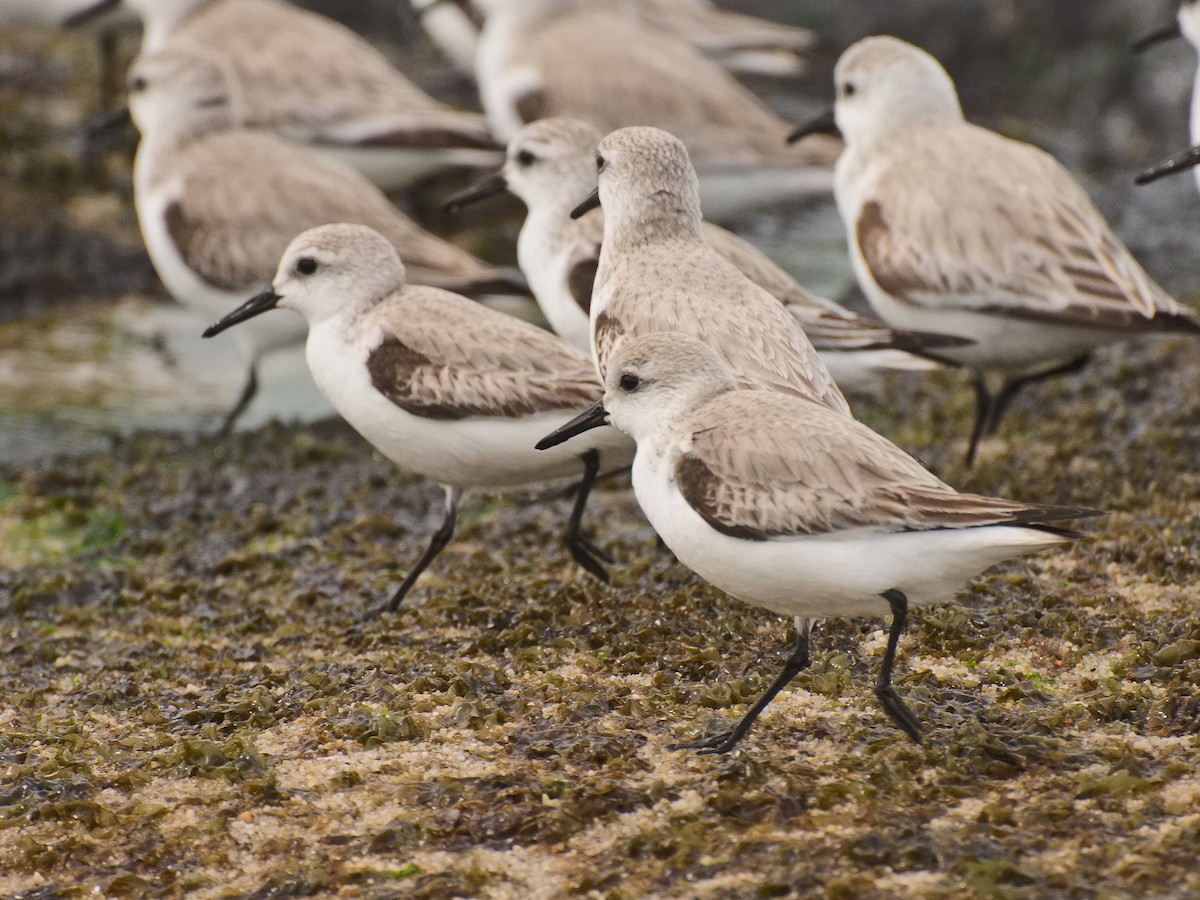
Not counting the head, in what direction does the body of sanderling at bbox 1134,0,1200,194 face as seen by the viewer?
to the viewer's left

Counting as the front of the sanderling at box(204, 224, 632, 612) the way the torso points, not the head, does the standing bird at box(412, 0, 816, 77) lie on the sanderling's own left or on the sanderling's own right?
on the sanderling's own right

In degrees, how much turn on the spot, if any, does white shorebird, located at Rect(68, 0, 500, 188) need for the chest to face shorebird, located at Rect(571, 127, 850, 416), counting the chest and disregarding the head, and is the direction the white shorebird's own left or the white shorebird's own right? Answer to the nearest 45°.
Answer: approximately 90° to the white shorebird's own left

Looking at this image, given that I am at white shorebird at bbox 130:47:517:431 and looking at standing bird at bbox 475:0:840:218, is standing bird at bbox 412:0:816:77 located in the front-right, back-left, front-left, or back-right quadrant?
front-left

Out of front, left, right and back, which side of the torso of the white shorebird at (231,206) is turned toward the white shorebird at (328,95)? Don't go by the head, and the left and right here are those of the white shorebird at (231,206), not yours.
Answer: right

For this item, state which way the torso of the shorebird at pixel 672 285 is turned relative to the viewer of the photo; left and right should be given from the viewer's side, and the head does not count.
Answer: facing away from the viewer and to the left of the viewer

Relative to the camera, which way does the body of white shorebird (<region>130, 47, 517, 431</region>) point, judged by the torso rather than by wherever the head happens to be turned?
to the viewer's left

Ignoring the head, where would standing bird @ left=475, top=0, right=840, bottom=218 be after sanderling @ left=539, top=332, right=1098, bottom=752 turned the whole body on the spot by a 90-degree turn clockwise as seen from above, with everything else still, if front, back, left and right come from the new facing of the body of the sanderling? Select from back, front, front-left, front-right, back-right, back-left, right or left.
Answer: front

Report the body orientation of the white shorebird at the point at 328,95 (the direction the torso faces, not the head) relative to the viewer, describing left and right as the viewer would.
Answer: facing to the left of the viewer

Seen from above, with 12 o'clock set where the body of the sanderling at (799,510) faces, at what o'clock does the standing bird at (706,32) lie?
The standing bird is roughly at 3 o'clock from the sanderling.

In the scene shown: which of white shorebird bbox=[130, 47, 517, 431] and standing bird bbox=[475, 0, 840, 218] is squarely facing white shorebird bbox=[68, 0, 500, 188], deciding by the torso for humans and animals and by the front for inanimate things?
the standing bird

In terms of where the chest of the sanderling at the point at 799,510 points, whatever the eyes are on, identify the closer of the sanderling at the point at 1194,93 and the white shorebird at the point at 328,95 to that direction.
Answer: the white shorebird

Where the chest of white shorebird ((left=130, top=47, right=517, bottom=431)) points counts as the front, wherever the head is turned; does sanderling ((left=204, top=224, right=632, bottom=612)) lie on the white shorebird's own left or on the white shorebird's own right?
on the white shorebird's own left

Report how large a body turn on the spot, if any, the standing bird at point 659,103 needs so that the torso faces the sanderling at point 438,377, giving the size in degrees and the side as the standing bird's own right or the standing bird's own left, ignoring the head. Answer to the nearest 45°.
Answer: approximately 90° to the standing bird's own left

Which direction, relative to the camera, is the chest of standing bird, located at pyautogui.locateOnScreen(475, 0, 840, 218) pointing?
to the viewer's left

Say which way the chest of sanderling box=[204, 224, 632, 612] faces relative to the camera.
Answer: to the viewer's left

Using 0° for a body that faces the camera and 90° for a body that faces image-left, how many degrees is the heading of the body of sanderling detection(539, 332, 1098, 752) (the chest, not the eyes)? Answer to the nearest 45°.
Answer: approximately 90°

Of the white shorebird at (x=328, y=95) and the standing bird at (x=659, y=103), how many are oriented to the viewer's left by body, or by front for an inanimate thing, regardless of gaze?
2
